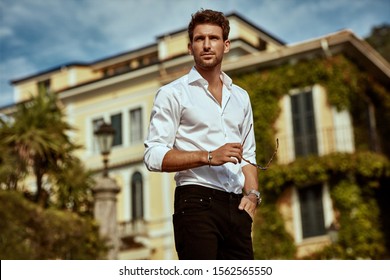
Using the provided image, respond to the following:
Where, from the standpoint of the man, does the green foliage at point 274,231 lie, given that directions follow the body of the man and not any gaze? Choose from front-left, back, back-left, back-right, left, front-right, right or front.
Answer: back-left

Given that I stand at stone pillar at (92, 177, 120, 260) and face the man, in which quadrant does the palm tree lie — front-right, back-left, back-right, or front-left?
back-right

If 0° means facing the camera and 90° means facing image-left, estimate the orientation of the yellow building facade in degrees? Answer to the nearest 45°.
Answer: approximately 45°

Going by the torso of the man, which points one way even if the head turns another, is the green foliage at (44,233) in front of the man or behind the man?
behind

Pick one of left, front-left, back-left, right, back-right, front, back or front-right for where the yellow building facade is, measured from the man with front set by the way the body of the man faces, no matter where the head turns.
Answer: back-left

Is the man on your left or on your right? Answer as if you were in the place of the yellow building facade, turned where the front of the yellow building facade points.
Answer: on your left

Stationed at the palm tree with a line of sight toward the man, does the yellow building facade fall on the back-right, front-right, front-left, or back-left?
back-left
